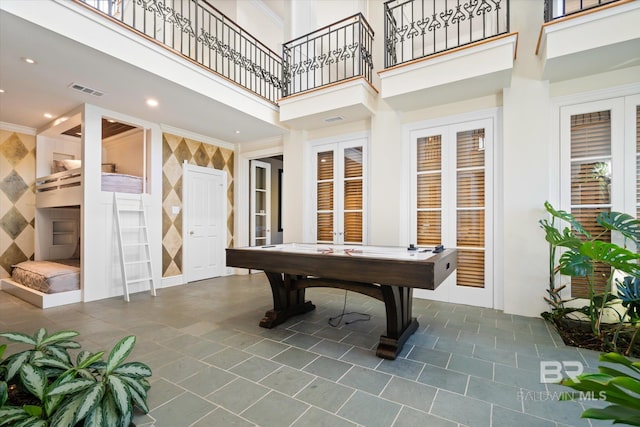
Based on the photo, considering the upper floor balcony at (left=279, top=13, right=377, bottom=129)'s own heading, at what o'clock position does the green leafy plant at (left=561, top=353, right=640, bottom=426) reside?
The green leafy plant is roughly at 10 o'clock from the upper floor balcony.

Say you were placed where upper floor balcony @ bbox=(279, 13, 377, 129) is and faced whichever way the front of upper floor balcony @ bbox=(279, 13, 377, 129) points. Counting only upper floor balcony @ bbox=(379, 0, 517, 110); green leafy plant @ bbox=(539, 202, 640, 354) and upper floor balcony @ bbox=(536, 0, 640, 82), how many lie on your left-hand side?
3

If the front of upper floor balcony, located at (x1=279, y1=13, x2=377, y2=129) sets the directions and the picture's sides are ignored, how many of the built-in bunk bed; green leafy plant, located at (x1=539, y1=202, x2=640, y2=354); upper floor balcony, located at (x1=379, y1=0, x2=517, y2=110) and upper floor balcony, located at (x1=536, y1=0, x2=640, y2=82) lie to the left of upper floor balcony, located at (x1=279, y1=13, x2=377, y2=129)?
3

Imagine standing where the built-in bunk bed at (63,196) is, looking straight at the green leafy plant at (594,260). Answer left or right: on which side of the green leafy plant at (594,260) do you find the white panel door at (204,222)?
left

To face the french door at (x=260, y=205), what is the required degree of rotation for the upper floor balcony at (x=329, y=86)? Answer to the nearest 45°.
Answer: approximately 90° to its right

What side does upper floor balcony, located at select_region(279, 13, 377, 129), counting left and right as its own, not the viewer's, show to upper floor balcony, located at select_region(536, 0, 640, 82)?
left

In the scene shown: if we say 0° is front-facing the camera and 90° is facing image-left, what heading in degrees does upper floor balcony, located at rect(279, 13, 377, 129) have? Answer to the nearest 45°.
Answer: approximately 45°

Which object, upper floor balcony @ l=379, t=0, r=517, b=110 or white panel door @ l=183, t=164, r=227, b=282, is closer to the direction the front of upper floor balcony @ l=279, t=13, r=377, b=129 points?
the white panel door

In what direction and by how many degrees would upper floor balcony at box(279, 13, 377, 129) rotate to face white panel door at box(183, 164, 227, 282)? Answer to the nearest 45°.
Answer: approximately 90° to its right

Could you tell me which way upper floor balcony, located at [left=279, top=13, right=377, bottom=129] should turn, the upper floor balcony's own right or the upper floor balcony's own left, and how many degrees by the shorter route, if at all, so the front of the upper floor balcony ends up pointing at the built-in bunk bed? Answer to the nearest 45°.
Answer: approximately 45° to the upper floor balcony's own right

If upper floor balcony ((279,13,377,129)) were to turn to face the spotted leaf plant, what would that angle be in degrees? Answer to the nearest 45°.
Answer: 0° — it already faces it
